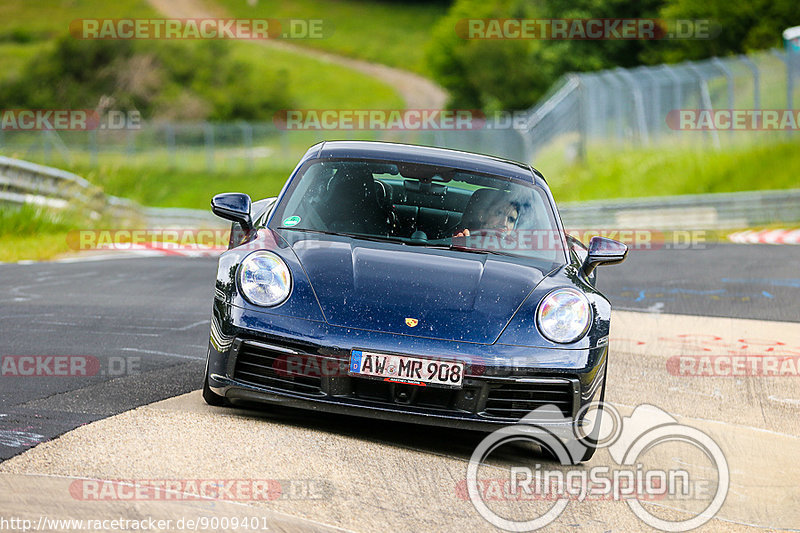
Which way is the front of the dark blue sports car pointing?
toward the camera

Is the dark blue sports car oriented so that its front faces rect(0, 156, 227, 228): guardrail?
no

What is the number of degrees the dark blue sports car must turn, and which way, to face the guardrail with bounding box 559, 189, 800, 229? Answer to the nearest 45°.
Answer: approximately 180°

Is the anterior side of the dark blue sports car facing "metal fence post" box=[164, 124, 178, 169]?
no

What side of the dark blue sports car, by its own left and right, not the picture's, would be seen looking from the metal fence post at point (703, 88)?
back

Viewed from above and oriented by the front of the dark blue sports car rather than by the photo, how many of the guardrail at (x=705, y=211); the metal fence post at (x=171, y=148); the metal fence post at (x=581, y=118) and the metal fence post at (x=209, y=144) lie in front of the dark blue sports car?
0

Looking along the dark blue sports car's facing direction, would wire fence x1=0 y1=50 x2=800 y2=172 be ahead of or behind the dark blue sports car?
behind

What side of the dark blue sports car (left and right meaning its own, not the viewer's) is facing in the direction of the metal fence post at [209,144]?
back

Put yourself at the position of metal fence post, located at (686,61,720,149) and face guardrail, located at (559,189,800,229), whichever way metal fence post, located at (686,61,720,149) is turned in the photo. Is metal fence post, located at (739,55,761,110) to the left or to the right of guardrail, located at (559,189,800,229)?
left

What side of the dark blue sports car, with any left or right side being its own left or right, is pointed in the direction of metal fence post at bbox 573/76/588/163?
back

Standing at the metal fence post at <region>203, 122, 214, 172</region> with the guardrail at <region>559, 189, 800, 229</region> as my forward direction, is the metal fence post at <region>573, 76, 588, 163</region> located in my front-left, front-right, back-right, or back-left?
front-left

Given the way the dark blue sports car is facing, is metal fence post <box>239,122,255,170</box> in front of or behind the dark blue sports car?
behind

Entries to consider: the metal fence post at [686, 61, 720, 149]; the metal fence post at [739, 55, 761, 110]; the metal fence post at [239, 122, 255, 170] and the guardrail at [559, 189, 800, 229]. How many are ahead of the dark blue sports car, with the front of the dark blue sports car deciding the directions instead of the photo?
0
